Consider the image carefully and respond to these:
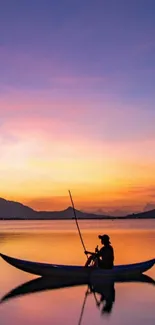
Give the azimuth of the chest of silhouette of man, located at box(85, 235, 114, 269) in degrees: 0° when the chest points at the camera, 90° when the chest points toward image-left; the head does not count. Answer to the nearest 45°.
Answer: approximately 90°

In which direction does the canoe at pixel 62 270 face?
to the viewer's left
